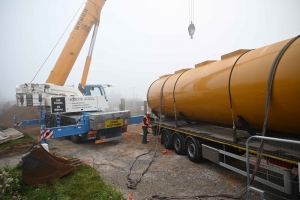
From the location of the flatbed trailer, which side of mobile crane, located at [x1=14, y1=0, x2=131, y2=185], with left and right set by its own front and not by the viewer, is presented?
back

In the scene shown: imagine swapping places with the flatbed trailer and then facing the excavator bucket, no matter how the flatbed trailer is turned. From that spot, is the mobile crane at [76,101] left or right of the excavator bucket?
right

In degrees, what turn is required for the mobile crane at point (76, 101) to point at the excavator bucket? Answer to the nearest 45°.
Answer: approximately 135° to its left

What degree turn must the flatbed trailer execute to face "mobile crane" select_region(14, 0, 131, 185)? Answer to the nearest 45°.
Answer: approximately 135° to its right

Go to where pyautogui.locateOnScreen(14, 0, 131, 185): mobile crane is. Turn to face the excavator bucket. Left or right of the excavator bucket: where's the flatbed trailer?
left

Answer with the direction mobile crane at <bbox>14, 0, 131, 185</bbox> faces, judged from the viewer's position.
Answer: facing away from the viewer and to the left of the viewer

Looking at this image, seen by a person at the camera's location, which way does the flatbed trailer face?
facing the viewer and to the right of the viewer

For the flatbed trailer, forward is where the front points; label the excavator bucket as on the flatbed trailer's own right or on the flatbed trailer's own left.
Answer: on the flatbed trailer's own right
